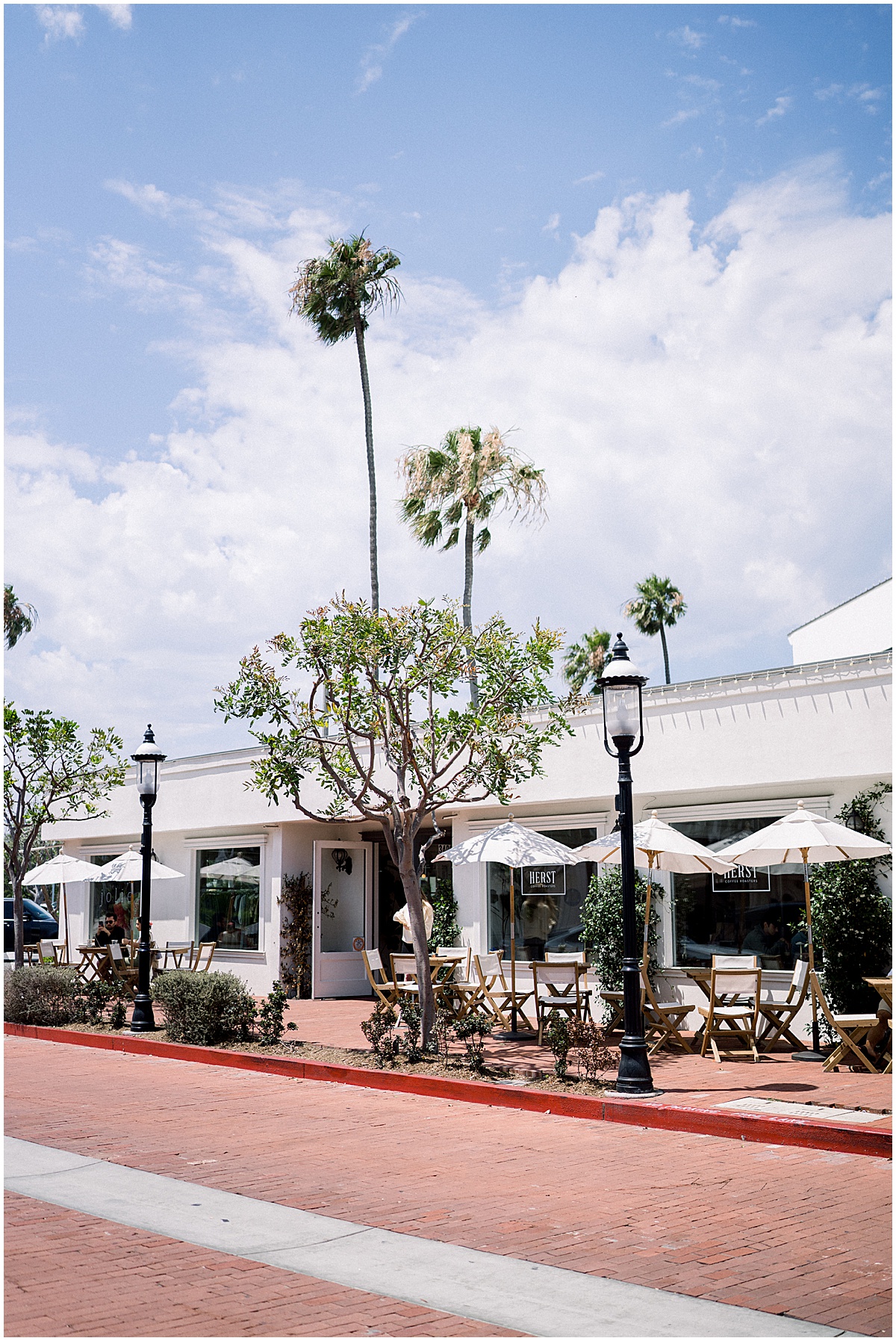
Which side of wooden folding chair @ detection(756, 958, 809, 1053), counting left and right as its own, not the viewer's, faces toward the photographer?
left

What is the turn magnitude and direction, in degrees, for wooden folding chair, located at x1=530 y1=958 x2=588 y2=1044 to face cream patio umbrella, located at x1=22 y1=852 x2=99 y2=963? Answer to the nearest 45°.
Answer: approximately 45° to its left

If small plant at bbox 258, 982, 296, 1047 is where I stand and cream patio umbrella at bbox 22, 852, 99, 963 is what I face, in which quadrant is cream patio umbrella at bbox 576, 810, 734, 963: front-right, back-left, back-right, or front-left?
back-right

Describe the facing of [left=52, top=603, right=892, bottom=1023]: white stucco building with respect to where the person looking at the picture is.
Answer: facing the viewer and to the left of the viewer

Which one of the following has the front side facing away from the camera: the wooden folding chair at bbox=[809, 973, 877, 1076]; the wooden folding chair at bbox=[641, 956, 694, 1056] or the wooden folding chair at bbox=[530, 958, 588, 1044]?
the wooden folding chair at bbox=[530, 958, 588, 1044]

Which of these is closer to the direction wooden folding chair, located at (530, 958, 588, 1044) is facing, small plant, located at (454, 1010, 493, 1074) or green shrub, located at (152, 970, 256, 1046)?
the green shrub

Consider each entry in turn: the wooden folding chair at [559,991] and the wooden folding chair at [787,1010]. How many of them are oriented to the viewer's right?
0

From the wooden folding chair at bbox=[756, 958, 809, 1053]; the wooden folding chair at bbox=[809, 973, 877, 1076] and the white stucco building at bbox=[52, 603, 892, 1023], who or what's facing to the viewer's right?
the wooden folding chair at bbox=[809, 973, 877, 1076]

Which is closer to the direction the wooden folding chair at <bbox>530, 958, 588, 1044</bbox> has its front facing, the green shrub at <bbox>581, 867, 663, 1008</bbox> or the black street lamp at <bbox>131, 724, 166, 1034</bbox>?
the green shrub

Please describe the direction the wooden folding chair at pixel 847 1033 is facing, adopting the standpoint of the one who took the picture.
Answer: facing to the right of the viewer

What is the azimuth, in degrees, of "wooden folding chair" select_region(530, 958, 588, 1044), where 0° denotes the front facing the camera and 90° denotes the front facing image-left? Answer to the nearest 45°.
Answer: approximately 180°
